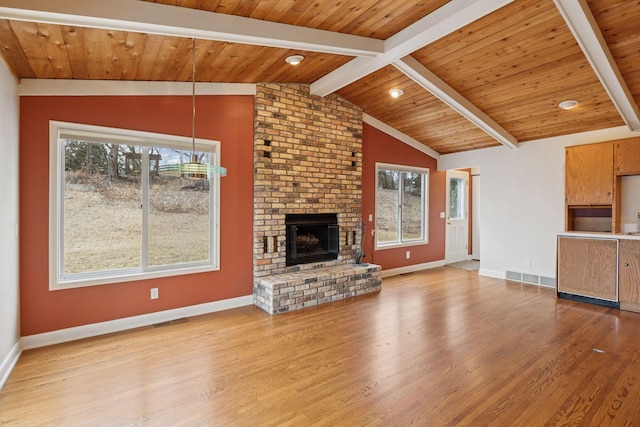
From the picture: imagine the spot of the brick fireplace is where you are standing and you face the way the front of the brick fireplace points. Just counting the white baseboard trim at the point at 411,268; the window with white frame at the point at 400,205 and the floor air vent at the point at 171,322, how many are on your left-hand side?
2

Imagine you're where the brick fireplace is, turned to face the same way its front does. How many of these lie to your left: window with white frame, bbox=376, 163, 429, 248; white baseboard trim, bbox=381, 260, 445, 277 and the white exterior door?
3

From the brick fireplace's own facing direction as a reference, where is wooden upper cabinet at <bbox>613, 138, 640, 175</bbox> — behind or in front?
in front

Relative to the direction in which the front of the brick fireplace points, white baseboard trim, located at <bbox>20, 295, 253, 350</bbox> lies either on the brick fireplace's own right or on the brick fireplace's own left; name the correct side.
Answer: on the brick fireplace's own right

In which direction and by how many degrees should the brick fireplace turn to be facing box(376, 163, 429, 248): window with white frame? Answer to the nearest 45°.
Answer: approximately 90° to its left

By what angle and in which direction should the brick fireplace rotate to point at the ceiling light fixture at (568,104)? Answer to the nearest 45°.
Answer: approximately 45° to its left

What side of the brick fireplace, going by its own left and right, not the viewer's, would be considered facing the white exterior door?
left

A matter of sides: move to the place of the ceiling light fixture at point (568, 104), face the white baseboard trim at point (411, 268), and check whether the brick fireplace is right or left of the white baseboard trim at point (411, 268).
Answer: left

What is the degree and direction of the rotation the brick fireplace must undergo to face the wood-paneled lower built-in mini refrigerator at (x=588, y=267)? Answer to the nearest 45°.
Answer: approximately 45° to its left

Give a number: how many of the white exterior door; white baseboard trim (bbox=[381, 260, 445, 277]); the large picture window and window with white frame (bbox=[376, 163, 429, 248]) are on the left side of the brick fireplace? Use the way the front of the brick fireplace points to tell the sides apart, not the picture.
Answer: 3

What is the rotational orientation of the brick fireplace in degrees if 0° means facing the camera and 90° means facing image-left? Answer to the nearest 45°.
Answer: approximately 315°
